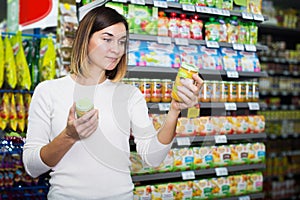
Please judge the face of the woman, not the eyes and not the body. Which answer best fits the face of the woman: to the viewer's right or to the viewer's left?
to the viewer's right

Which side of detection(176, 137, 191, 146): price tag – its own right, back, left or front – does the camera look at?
front

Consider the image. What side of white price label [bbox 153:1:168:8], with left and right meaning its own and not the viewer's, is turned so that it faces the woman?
front

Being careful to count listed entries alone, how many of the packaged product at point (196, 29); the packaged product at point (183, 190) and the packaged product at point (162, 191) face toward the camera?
3

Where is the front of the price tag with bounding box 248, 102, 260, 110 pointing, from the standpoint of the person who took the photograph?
facing the viewer

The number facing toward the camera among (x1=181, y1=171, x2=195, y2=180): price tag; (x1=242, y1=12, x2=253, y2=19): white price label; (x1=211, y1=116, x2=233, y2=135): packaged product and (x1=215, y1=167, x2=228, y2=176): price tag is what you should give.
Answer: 4

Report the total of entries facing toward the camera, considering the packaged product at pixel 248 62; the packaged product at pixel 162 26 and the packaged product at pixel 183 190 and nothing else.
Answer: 3

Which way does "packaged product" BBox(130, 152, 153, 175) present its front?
toward the camera

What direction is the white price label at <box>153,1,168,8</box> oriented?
toward the camera
